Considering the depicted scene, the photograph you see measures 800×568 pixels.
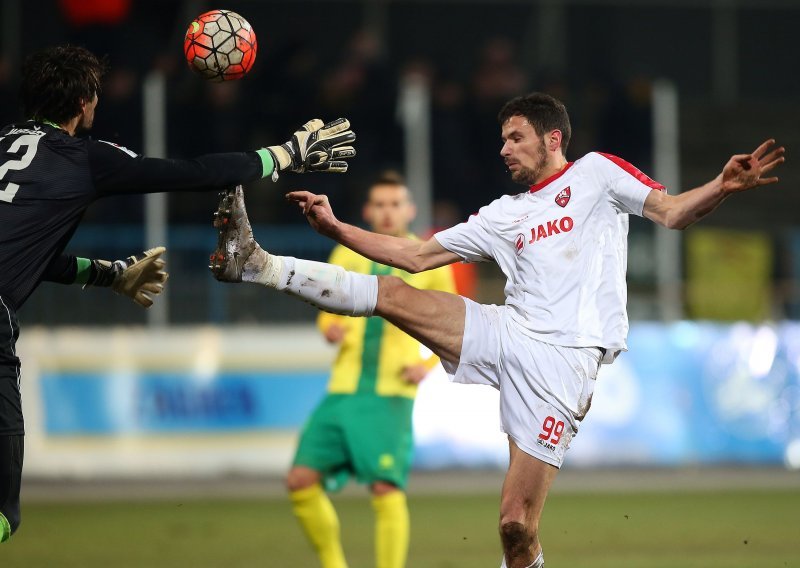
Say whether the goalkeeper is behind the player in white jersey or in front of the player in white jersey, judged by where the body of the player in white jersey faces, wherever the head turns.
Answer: in front

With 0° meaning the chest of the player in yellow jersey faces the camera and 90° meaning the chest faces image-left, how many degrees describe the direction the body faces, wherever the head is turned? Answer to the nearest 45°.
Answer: approximately 0°

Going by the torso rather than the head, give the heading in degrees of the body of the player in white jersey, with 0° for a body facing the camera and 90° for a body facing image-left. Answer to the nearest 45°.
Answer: approximately 45°

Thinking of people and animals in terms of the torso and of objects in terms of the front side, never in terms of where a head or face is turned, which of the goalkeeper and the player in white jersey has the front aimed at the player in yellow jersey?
the goalkeeper

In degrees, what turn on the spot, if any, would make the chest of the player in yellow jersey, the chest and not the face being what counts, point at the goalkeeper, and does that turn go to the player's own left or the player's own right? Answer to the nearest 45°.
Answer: approximately 45° to the player's own right

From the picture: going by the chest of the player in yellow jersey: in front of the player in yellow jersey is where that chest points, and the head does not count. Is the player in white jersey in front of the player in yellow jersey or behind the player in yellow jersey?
in front

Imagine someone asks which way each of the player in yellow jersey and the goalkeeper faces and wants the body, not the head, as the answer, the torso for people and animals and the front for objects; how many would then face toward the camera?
1

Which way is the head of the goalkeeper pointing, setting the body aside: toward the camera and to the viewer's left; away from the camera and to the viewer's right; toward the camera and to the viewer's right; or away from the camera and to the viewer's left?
away from the camera and to the viewer's right

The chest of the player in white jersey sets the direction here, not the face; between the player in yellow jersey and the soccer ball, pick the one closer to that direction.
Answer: the soccer ball

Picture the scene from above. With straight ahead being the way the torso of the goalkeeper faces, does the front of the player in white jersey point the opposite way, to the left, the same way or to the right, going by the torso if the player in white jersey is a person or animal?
the opposite way

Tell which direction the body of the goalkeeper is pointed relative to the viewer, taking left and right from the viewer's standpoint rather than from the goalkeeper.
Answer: facing away from the viewer and to the right of the viewer

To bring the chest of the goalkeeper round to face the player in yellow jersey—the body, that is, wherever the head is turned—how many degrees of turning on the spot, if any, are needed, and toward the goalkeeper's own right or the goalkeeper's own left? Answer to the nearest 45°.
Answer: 0° — they already face them
